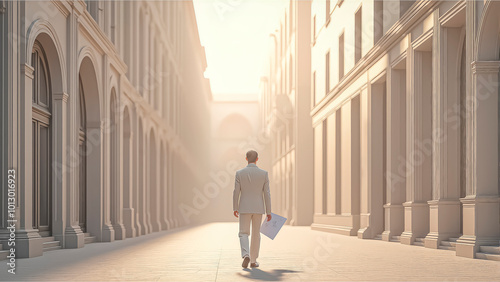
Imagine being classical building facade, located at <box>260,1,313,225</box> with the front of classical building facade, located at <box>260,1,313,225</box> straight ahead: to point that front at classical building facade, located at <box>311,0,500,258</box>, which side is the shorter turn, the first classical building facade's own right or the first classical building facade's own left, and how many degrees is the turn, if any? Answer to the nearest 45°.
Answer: approximately 90° to the first classical building facade's own left

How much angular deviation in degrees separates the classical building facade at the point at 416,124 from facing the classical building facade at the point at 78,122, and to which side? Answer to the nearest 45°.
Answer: approximately 45° to its right

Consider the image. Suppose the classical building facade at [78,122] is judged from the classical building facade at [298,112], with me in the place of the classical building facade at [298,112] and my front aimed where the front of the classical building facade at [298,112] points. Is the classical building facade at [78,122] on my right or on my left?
on my left

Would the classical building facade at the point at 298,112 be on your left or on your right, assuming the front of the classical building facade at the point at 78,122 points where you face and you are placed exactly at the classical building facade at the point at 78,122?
on your left

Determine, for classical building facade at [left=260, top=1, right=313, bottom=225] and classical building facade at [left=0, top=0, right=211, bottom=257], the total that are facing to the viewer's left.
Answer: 1

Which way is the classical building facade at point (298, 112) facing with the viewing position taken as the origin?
facing to the left of the viewer

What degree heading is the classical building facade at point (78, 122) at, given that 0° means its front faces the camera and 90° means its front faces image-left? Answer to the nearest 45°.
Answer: approximately 315°

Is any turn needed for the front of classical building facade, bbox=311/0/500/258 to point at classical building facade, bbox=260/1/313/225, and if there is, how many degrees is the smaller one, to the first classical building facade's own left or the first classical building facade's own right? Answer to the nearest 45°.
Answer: approximately 135° to the first classical building facade's own right

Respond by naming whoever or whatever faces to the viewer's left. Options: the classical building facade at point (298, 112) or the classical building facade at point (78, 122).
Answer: the classical building facade at point (298, 112)

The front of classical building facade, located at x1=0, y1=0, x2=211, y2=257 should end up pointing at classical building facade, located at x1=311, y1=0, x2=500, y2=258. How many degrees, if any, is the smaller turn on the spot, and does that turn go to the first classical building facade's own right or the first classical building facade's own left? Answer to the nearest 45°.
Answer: approximately 45° to the first classical building facade's own left
